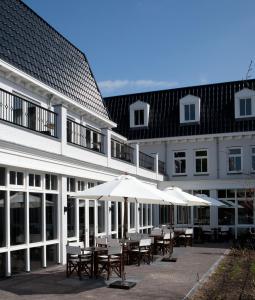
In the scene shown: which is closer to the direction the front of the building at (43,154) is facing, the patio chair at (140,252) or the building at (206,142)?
the patio chair

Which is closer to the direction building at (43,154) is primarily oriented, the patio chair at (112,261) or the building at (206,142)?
the patio chair

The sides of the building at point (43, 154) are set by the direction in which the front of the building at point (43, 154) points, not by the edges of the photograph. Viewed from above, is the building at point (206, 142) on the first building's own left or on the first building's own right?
on the first building's own left

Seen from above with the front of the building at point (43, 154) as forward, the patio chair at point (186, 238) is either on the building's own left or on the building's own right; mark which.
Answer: on the building's own left
